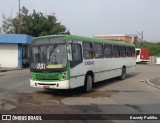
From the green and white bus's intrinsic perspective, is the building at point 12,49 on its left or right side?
on its right

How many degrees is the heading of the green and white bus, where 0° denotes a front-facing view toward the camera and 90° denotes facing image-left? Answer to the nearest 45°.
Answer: approximately 45°
